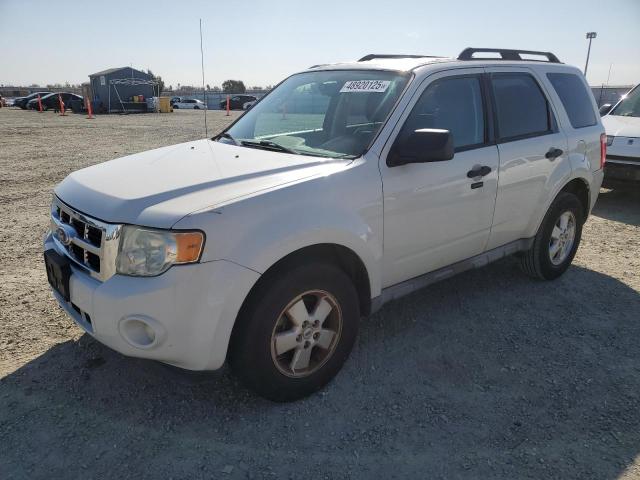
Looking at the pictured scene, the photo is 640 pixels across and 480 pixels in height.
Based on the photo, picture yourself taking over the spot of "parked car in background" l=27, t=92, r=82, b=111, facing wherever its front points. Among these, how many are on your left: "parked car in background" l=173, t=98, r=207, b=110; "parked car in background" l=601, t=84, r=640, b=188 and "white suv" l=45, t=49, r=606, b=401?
2

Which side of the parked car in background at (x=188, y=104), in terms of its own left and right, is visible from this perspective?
left

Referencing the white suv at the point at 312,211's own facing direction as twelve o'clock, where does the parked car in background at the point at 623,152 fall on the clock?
The parked car in background is roughly at 6 o'clock from the white suv.

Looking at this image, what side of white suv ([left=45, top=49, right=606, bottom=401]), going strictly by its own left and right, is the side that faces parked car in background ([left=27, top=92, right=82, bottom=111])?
right

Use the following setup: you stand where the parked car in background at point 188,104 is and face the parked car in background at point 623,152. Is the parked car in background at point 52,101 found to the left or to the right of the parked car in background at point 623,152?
right

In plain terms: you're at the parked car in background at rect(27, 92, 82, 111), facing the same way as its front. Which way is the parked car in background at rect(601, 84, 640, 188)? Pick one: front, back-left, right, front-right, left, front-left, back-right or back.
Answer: left

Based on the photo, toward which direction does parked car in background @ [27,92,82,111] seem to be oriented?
to the viewer's left

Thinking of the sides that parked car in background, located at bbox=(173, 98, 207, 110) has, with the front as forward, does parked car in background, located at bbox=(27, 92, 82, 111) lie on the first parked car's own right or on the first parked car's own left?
on the first parked car's own left

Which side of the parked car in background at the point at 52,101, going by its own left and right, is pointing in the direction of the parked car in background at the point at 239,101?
back

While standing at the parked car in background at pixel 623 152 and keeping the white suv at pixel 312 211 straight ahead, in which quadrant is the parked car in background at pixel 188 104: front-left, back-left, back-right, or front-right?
back-right

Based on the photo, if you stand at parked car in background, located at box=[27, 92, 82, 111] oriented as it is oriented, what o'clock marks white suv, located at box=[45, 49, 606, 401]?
The white suv is roughly at 9 o'clock from the parked car in background.

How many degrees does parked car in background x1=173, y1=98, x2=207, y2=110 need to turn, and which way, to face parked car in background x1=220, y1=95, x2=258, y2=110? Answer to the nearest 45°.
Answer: approximately 135° to its left

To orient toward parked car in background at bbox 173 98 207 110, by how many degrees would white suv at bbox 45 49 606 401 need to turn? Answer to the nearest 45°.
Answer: approximately 135° to its right
